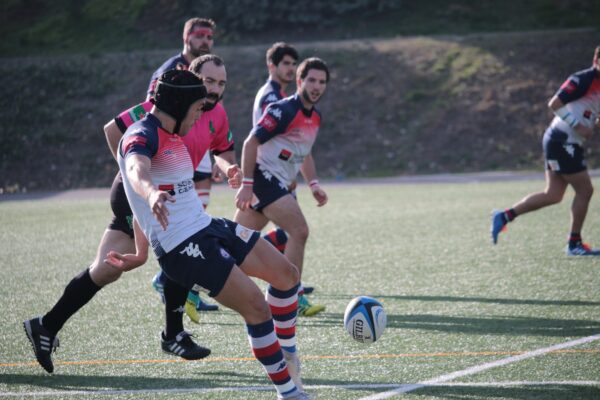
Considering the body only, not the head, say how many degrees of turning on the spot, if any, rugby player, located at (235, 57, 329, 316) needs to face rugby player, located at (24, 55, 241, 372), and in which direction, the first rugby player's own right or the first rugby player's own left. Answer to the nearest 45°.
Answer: approximately 90° to the first rugby player's own right

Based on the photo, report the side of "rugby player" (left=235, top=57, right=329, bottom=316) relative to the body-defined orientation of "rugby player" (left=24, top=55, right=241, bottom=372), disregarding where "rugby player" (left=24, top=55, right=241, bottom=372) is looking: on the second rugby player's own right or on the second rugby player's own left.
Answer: on the second rugby player's own left

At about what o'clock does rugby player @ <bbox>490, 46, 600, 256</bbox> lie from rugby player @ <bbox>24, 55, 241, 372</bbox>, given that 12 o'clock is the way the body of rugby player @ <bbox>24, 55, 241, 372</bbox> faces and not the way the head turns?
rugby player @ <bbox>490, 46, 600, 256</bbox> is roughly at 11 o'clock from rugby player @ <bbox>24, 55, 241, 372</bbox>.

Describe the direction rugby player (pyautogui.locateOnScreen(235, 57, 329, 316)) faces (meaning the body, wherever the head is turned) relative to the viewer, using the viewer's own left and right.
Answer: facing the viewer and to the right of the viewer

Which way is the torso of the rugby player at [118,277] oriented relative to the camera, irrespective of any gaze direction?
to the viewer's right

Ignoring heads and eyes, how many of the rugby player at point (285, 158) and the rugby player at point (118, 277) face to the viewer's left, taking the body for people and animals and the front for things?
0

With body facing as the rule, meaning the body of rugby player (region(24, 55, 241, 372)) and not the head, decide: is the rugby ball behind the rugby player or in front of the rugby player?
in front

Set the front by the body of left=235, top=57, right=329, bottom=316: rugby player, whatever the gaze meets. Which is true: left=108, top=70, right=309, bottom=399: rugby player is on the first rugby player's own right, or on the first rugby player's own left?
on the first rugby player's own right

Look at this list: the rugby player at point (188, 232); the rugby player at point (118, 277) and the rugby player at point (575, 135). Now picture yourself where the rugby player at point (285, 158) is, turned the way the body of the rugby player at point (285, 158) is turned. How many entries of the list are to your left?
1

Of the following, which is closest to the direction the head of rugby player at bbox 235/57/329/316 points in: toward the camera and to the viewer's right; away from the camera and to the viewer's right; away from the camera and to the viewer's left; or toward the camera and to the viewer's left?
toward the camera and to the viewer's right
